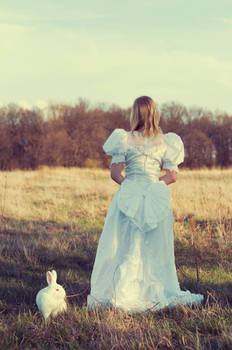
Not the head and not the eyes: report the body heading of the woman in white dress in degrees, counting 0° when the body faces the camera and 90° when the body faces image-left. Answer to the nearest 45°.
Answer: approximately 180°

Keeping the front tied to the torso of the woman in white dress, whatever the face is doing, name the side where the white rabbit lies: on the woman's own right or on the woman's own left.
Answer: on the woman's own left

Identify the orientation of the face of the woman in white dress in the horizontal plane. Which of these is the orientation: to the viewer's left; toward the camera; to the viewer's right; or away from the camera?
away from the camera
